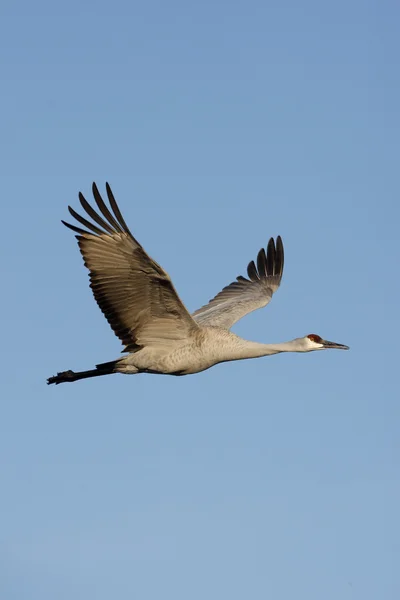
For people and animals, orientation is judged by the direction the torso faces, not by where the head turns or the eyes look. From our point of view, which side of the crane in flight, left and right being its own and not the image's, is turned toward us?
right
